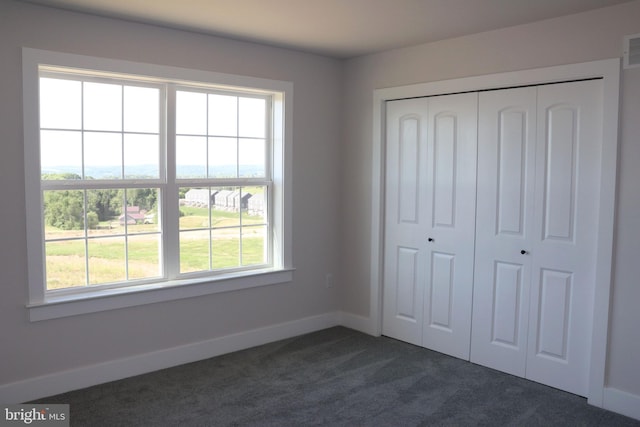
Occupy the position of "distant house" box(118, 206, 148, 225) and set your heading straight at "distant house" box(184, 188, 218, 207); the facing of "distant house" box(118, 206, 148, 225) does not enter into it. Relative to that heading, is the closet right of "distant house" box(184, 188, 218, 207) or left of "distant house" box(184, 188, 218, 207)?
right

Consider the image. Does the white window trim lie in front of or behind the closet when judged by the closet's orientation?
in front

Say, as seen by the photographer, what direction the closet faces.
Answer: facing the viewer and to the left of the viewer
